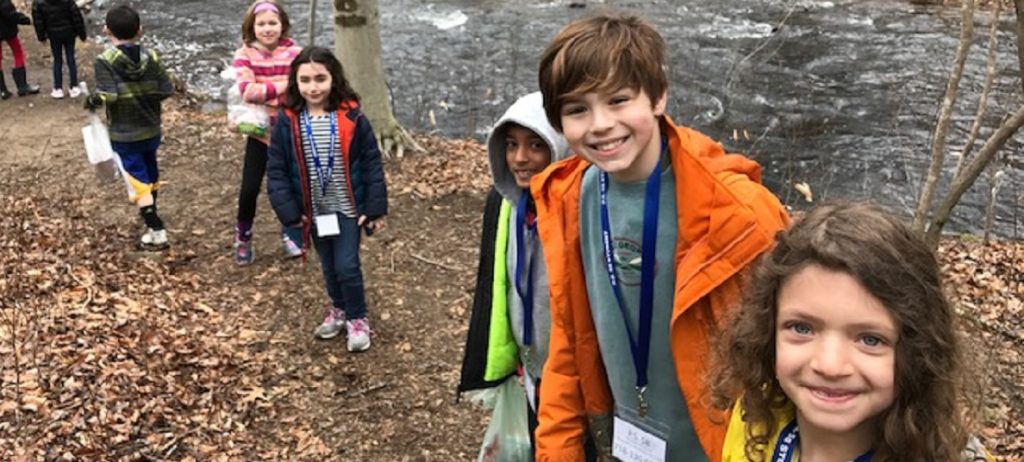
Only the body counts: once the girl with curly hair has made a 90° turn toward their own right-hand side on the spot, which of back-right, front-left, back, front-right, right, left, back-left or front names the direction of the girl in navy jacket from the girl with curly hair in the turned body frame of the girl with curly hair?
front-right

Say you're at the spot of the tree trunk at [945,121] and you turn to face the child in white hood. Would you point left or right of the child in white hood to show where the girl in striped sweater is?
right

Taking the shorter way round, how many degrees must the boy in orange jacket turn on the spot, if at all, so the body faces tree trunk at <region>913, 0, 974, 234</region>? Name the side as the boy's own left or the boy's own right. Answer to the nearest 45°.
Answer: approximately 135° to the boy's own left

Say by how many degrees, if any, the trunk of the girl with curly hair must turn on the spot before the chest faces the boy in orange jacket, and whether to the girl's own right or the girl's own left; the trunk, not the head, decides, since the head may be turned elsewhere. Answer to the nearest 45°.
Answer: approximately 135° to the girl's own right

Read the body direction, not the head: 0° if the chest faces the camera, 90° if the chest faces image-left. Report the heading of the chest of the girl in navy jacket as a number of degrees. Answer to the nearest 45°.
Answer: approximately 0°

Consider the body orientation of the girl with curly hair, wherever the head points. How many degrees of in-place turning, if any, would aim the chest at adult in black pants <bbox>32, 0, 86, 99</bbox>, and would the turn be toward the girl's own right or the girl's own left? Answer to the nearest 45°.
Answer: approximately 135° to the girl's own right

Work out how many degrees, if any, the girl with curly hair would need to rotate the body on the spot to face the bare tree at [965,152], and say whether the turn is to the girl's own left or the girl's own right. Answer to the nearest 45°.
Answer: approximately 180°

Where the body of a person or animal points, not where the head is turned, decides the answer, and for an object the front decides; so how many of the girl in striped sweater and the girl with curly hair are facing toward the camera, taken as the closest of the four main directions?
2

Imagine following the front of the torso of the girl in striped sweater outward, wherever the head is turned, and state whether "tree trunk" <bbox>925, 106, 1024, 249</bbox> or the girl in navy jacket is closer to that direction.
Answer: the girl in navy jacket
